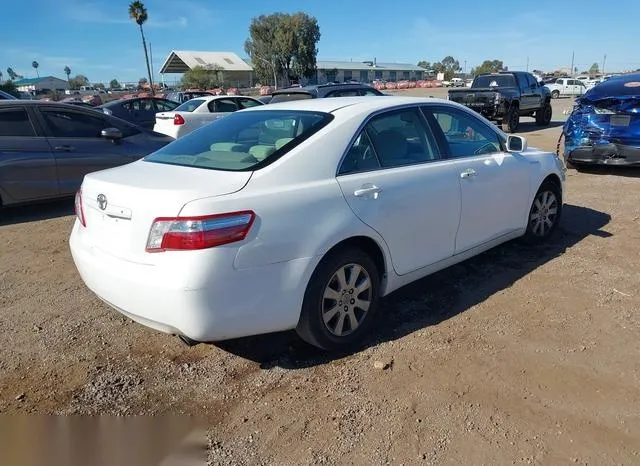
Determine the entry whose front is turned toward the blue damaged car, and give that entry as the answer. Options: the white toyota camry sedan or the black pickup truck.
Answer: the white toyota camry sedan

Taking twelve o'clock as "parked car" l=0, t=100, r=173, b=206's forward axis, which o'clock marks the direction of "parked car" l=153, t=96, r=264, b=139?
"parked car" l=153, t=96, r=264, b=139 is roughly at 10 o'clock from "parked car" l=0, t=100, r=173, b=206.

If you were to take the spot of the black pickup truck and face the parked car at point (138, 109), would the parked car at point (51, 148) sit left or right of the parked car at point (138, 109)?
left

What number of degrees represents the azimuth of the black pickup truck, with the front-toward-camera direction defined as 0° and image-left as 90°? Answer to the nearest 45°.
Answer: approximately 225°

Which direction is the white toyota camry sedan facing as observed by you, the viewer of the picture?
facing away from the viewer and to the right of the viewer

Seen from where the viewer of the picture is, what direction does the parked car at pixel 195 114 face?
facing away from the viewer and to the right of the viewer

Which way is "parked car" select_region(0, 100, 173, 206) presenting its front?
to the viewer's right

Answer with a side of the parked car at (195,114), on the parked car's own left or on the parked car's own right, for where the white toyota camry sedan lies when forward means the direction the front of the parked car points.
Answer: on the parked car's own right
